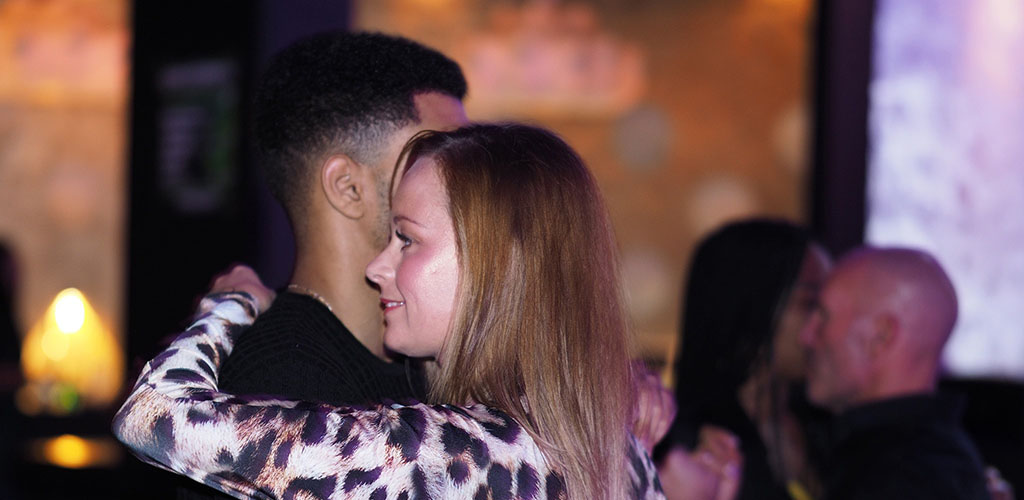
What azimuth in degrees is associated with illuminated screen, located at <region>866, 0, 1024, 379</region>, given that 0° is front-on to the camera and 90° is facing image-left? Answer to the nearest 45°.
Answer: approximately 0°

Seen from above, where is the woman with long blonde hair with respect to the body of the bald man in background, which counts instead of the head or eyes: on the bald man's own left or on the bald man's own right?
on the bald man's own left

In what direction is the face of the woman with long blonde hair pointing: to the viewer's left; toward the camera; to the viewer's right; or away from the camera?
to the viewer's left

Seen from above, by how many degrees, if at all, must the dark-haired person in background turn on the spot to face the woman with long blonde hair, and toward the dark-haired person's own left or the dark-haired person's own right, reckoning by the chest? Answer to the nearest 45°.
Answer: approximately 90° to the dark-haired person's own right

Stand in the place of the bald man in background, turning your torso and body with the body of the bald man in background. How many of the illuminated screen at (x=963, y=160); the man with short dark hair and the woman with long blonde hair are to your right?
1

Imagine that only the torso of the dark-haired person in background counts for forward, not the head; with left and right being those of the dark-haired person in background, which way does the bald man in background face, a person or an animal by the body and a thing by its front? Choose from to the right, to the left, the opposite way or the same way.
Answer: the opposite way

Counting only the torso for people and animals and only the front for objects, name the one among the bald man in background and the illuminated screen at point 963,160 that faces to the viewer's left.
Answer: the bald man in background

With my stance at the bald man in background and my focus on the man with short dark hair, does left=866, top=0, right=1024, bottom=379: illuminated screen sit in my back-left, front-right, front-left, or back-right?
back-right

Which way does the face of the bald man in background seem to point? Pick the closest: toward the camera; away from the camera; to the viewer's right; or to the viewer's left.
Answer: to the viewer's left

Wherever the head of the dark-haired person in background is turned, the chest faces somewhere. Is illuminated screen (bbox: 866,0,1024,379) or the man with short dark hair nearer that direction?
the illuminated screen

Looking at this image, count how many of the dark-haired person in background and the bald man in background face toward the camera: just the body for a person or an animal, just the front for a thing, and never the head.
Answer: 0

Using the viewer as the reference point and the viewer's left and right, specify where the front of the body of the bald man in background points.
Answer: facing to the left of the viewer

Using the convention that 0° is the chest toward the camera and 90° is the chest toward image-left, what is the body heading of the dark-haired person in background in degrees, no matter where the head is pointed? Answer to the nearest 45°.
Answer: approximately 270°
